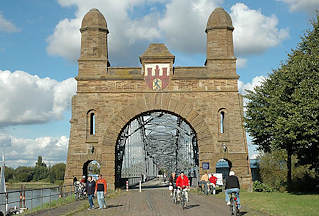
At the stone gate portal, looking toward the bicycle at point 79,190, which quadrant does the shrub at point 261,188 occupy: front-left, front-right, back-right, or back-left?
back-left

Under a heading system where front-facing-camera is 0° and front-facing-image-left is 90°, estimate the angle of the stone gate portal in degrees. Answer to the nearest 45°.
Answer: approximately 0°

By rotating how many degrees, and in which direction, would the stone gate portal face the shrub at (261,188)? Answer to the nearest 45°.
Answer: approximately 90° to its left

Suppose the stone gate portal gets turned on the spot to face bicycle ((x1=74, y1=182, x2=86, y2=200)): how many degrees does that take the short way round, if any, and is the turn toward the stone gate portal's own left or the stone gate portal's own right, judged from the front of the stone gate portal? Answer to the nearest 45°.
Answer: approximately 45° to the stone gate portal's own right
